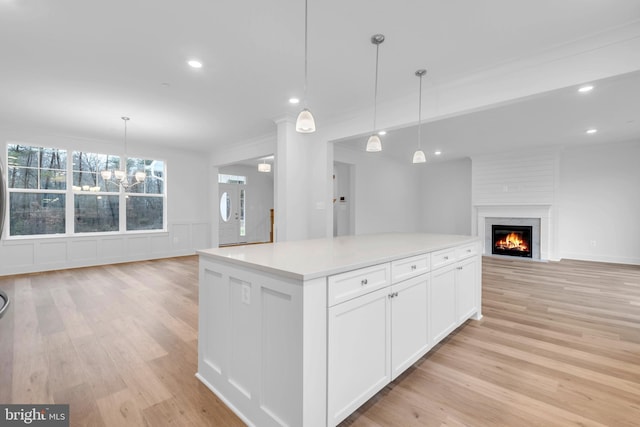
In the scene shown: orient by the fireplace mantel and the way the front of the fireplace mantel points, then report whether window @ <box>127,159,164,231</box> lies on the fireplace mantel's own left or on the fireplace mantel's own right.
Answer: on the fireplace mantel's own right

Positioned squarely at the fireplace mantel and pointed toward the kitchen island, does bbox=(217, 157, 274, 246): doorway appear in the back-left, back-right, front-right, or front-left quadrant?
front-right

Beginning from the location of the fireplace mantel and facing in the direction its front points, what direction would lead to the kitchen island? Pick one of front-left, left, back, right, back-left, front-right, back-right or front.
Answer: front

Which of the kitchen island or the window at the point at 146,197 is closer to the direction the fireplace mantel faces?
the kitchen island

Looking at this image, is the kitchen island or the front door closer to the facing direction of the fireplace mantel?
the kitchen island

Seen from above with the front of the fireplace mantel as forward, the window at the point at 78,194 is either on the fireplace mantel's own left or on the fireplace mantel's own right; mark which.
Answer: on the fireplace mantel's own right

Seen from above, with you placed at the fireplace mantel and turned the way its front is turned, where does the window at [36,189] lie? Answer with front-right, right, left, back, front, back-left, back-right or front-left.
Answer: front-right

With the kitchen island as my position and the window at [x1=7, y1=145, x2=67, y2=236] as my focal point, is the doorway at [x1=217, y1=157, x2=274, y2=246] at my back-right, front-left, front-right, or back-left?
front-right

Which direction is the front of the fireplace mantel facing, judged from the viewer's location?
facing the viewer

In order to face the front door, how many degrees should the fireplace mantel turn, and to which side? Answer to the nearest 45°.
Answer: approximately 90° to its right
